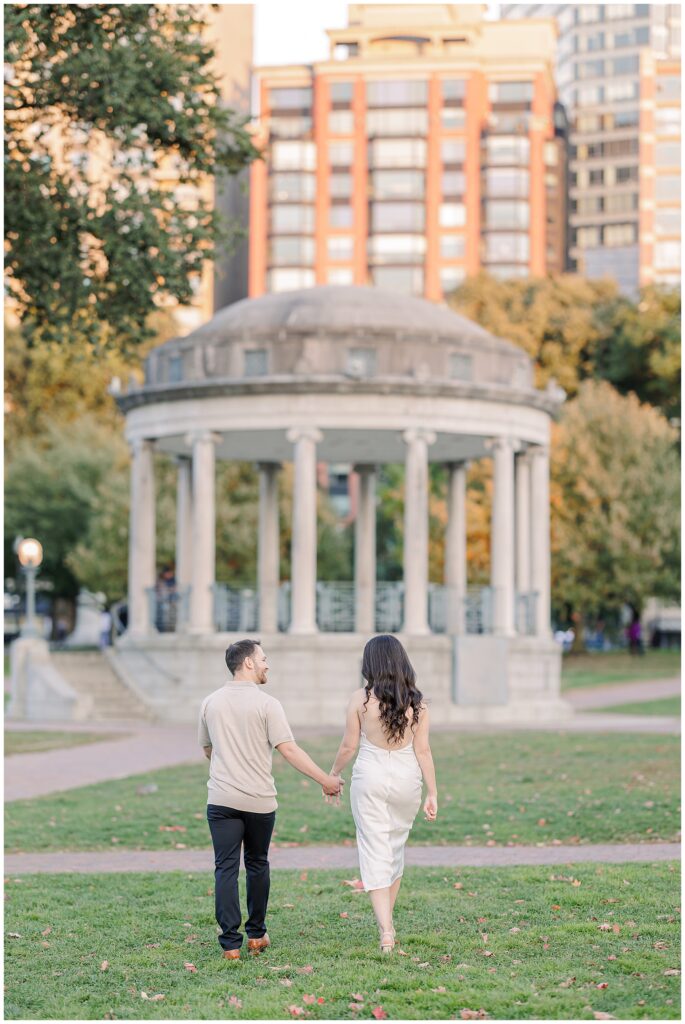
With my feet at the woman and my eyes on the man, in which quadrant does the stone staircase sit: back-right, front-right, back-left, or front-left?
front-right

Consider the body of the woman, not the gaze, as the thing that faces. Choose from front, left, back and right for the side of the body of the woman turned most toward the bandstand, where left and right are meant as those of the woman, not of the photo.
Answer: front

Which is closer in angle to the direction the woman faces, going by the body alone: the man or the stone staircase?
the stone staircase

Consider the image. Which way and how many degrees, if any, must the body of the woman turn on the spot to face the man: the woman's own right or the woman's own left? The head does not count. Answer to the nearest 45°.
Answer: approximately 90° to the woman's own left

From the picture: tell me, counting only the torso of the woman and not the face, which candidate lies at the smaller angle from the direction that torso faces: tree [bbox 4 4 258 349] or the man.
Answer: the tree

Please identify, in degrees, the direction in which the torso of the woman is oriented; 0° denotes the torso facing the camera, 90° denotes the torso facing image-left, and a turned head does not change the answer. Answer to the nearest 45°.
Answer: approximately 180°

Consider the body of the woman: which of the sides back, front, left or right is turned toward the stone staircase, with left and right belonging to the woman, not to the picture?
front

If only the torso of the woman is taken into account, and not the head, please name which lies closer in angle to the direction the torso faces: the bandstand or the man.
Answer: the bandstand

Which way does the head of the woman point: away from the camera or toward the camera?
away from the camera

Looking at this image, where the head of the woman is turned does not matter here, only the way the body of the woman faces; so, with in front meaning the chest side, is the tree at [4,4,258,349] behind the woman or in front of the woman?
in front
